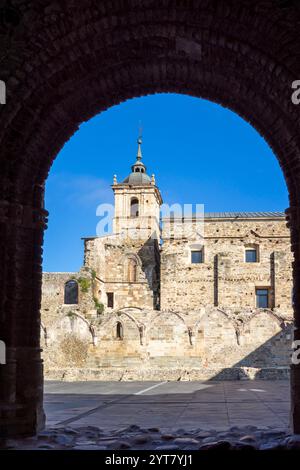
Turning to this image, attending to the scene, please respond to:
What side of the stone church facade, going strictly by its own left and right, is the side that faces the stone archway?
front

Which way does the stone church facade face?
toward the camera
